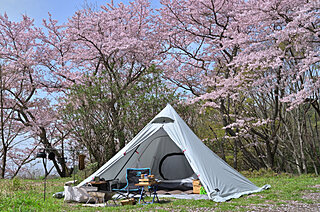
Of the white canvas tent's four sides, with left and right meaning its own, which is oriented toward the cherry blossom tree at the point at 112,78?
right

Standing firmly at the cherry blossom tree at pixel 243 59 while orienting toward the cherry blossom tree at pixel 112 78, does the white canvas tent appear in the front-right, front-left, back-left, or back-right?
front-left

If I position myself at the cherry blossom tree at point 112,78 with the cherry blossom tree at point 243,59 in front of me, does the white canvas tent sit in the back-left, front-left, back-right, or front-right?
front-right

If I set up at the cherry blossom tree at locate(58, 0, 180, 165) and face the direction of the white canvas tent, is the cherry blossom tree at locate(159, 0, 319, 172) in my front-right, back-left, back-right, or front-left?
front-left
